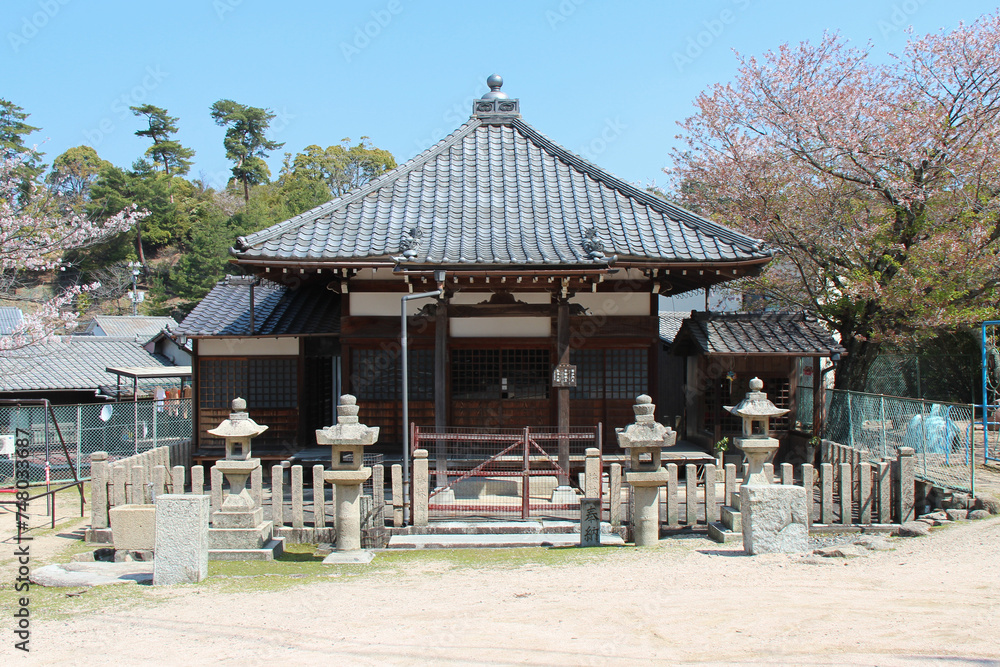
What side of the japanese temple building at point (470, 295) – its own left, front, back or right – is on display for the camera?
front

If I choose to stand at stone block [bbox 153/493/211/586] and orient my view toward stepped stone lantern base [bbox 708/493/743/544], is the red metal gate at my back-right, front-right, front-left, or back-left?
front-left

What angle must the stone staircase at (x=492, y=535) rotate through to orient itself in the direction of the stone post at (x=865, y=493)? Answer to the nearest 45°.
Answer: approximately 90° to its left

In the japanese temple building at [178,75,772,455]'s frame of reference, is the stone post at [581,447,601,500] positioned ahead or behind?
ahead

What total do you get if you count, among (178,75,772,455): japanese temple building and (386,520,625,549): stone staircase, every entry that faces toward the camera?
2

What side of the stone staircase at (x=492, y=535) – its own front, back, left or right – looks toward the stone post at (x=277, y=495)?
right

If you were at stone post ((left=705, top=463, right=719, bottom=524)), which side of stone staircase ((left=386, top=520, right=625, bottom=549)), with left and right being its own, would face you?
left

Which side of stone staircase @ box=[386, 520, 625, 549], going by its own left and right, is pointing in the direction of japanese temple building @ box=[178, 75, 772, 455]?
back

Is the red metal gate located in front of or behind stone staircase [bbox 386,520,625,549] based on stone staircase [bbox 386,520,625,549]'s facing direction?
behind

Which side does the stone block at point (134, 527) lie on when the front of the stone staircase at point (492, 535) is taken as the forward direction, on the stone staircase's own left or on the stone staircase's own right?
on the stone staircase's own right

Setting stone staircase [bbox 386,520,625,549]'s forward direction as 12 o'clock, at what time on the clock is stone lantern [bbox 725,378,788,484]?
The stone lantern is roughly at 9 o'clock from the stone staircase.

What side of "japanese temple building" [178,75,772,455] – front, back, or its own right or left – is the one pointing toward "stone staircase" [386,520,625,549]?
front

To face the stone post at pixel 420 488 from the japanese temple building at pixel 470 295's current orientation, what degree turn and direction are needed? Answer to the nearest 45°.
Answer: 0° — it already faces it

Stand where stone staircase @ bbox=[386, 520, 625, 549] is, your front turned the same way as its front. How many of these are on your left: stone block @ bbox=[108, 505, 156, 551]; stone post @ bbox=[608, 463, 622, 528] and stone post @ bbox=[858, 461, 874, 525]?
2
